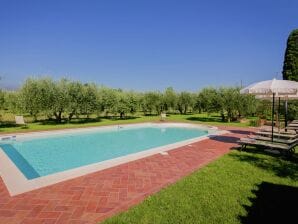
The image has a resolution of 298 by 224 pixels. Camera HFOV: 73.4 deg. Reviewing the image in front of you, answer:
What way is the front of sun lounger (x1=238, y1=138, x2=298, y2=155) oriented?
to the viewer's left

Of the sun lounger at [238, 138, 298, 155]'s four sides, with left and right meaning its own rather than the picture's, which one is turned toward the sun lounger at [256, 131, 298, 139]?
right

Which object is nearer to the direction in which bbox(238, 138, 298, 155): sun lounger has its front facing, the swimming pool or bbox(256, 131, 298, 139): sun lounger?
the swimming pool

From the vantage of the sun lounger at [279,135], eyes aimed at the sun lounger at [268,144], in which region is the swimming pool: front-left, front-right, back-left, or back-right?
front-right

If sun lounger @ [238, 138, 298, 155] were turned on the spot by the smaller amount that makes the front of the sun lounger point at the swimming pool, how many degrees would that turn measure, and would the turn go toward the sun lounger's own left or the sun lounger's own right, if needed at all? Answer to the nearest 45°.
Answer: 0° — it already faces it
